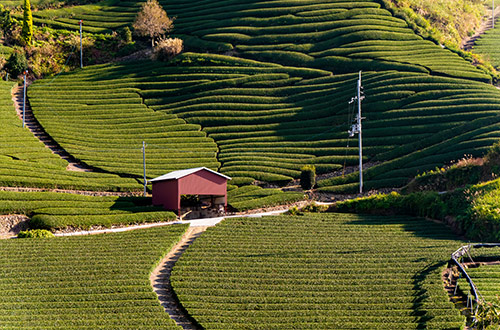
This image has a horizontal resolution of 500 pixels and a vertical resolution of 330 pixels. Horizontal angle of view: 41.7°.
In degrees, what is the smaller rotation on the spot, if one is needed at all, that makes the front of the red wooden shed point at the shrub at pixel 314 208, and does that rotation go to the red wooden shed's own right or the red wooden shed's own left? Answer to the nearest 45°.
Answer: approximately 45° to the red wooden shed's own left

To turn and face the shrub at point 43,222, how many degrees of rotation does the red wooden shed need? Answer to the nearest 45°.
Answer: approximately 90° to its right

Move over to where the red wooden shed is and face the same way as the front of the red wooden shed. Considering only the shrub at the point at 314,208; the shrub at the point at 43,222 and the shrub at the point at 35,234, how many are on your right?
2

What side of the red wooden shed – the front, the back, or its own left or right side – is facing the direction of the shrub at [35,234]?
right

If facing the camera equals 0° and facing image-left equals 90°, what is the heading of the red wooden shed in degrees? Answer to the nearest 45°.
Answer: approximately 315°

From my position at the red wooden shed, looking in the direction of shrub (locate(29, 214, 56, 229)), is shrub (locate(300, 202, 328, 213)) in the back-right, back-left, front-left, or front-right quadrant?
back-left
